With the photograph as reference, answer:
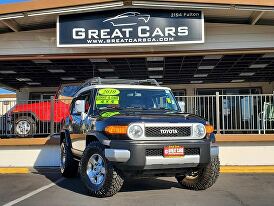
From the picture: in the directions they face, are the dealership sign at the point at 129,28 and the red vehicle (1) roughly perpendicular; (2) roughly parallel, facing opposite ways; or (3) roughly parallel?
roughly perpendicular

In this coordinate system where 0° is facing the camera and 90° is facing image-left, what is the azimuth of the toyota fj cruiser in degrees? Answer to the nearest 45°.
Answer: approximately 315°

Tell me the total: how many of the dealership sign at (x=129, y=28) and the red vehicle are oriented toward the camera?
1

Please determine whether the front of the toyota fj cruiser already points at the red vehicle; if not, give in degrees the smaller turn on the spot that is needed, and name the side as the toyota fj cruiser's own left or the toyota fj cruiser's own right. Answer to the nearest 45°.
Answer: approximately 180°

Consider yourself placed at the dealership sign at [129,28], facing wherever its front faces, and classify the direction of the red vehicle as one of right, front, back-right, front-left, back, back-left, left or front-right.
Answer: right

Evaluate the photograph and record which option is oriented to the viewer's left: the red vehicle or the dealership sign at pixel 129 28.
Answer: the red vehicle

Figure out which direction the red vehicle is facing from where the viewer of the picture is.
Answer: facing to the left of the viewer

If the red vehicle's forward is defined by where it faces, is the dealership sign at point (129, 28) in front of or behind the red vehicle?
behind
